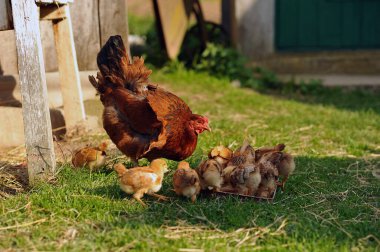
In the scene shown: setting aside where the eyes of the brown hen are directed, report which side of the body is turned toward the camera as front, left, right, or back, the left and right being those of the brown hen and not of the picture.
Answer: right

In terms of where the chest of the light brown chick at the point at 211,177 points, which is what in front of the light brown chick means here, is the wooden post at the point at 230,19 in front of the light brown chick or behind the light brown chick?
behind

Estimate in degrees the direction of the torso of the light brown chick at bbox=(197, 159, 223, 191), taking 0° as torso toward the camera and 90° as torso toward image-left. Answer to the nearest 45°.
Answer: approximately 180°
